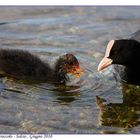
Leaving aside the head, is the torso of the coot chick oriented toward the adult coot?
yes

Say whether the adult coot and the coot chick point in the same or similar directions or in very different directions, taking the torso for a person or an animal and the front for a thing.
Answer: very different directions

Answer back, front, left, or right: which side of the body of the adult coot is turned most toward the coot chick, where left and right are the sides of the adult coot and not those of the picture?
front

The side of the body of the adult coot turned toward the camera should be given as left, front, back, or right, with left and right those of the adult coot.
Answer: left

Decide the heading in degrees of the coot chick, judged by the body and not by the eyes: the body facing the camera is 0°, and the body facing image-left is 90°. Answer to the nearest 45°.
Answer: approximately 270°

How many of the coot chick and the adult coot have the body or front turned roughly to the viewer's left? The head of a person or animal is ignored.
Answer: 1
